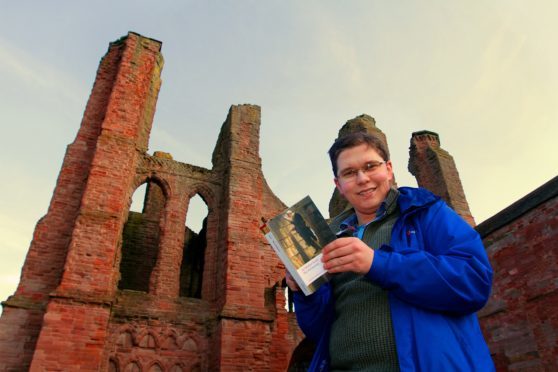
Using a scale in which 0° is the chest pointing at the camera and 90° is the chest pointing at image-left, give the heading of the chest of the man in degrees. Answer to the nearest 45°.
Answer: approximately 45°

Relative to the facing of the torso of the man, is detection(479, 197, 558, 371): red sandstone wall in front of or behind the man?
behind

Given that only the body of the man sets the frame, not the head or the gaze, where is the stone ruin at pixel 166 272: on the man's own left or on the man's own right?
on the man's own right
